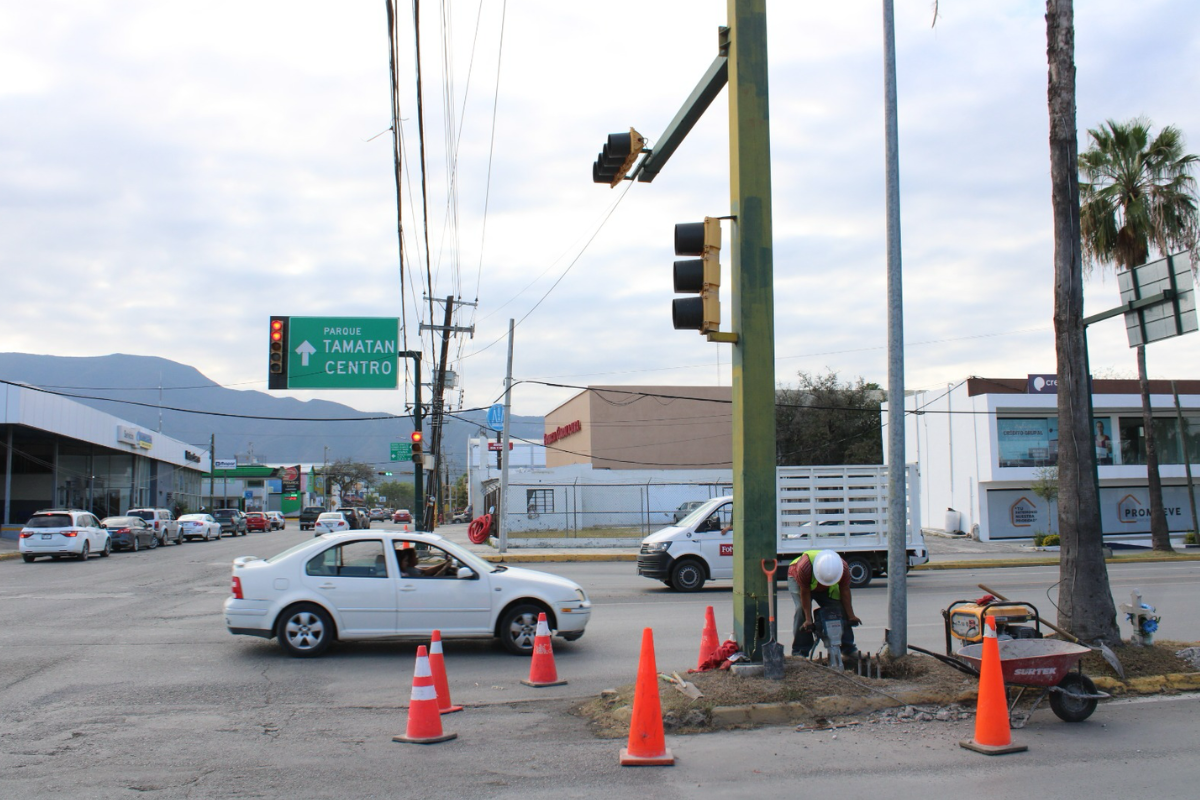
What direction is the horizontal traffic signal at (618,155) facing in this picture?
to the viewer's left

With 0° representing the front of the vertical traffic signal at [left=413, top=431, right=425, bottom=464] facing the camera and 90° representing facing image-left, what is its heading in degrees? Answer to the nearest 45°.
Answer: approximately 0°

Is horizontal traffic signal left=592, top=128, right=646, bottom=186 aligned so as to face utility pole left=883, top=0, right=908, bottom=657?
no

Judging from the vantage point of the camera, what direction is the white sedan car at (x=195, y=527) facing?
facing away from the viewer and to the right of the viewer

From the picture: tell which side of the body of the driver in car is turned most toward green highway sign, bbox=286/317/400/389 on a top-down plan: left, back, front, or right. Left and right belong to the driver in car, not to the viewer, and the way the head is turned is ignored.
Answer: left

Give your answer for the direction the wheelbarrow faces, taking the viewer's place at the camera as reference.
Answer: facing to the right of the viewer

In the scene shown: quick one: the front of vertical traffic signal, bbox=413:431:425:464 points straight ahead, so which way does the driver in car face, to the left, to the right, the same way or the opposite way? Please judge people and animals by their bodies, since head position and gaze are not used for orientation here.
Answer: to the left

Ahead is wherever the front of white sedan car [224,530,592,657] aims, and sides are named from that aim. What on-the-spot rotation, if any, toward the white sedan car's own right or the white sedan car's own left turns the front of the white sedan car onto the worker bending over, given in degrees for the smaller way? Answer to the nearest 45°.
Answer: approximately 45° to the white sedan car's own right

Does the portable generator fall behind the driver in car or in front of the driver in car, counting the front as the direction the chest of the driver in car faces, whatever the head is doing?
in front

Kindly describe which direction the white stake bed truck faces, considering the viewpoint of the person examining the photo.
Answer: facing to the left of the viewer

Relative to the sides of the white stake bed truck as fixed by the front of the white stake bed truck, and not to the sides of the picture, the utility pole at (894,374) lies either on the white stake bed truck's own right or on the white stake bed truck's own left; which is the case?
on the white stake bed truck's own left

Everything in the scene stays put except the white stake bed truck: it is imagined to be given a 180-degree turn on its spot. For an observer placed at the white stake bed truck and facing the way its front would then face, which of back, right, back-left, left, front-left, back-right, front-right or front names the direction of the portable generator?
right

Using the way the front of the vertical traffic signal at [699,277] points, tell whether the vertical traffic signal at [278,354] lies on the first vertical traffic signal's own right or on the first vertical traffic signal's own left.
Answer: on the first vertical traffic signal's own right

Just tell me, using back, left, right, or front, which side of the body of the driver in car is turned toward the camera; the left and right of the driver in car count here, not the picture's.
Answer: right

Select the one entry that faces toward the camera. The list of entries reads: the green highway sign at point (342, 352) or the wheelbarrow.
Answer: the green highway sign

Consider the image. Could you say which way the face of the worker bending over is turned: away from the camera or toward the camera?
toward the camera

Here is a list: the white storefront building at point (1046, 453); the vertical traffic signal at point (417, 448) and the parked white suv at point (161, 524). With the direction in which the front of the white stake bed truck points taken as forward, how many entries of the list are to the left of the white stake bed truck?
0

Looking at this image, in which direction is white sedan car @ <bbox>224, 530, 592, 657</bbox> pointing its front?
to the viewer's right

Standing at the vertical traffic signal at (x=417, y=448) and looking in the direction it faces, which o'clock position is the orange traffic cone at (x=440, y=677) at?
The orange traffic cone is roughly at 12 o'clock from the vertical traffic signal.
